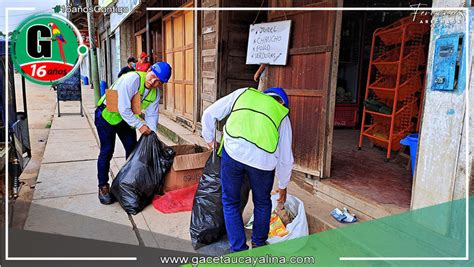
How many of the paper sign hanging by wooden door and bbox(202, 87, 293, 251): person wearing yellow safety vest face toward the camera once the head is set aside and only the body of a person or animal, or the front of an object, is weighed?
1

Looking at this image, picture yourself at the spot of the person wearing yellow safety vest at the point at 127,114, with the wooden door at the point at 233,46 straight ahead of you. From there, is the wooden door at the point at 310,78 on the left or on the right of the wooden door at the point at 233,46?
right

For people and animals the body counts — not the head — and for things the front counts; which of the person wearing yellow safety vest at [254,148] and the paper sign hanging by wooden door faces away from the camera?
the person wearing yellow safety vest

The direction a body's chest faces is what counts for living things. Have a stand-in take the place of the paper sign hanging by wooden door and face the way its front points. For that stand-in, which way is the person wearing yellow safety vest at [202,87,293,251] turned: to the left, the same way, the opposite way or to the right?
the opposite way

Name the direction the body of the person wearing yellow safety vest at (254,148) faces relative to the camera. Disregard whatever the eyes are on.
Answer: away from the camera

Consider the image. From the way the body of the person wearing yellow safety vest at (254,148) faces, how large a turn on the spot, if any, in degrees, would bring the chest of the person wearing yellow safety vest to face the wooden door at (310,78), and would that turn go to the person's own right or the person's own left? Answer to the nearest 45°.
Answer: approximately 45° to the person's own right

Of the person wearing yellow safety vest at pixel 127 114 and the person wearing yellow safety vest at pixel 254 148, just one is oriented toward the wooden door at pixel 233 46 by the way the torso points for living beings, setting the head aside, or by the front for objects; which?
the person wearing yellow safety vest at pixel 254 148

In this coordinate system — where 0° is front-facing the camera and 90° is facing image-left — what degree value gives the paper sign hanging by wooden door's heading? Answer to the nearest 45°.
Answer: approximately 0°

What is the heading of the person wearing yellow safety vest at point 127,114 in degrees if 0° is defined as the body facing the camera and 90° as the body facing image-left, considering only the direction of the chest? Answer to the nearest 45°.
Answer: approximately 315°
